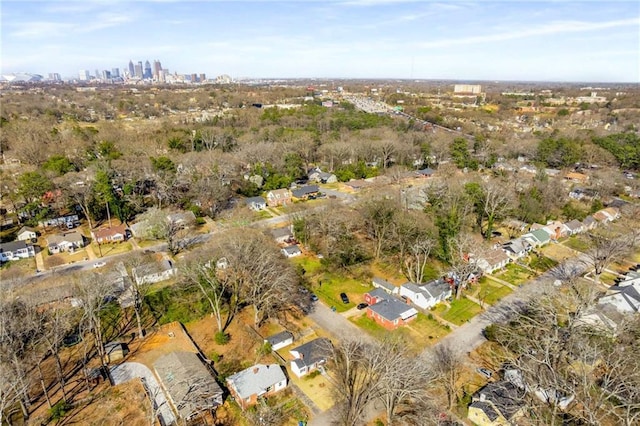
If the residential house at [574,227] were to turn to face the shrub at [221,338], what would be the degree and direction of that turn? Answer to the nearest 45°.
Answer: approximately 90° to its right

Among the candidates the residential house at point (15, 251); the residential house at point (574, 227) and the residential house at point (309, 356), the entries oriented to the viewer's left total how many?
0

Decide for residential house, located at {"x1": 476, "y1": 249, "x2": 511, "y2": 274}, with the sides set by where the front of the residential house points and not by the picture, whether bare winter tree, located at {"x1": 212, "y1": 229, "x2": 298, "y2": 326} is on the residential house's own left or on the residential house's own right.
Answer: on the residential house's own right

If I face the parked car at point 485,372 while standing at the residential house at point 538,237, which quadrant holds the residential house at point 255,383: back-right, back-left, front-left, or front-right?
front-right

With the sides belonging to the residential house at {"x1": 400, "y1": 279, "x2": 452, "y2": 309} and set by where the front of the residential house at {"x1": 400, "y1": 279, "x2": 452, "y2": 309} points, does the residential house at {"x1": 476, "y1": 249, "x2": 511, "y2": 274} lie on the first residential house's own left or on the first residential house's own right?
on the first residential house's own left

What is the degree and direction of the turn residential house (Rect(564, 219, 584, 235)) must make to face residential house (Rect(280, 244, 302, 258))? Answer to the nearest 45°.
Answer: approximately 90° to its right

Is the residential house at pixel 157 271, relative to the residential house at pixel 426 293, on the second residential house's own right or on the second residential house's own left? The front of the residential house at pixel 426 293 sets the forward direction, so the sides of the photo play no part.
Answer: on the second residential house's own right

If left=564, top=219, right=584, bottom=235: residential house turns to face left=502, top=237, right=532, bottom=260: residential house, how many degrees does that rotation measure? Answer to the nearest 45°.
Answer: approximately 45° to its right

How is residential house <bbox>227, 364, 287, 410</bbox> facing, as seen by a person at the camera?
facing the viewer and to the right of the viewer

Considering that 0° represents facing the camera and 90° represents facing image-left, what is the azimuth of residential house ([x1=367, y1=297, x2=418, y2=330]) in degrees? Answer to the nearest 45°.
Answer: approximately 315°

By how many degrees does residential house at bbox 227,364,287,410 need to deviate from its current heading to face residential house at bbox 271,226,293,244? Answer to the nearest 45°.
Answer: approximately 135° to its left
